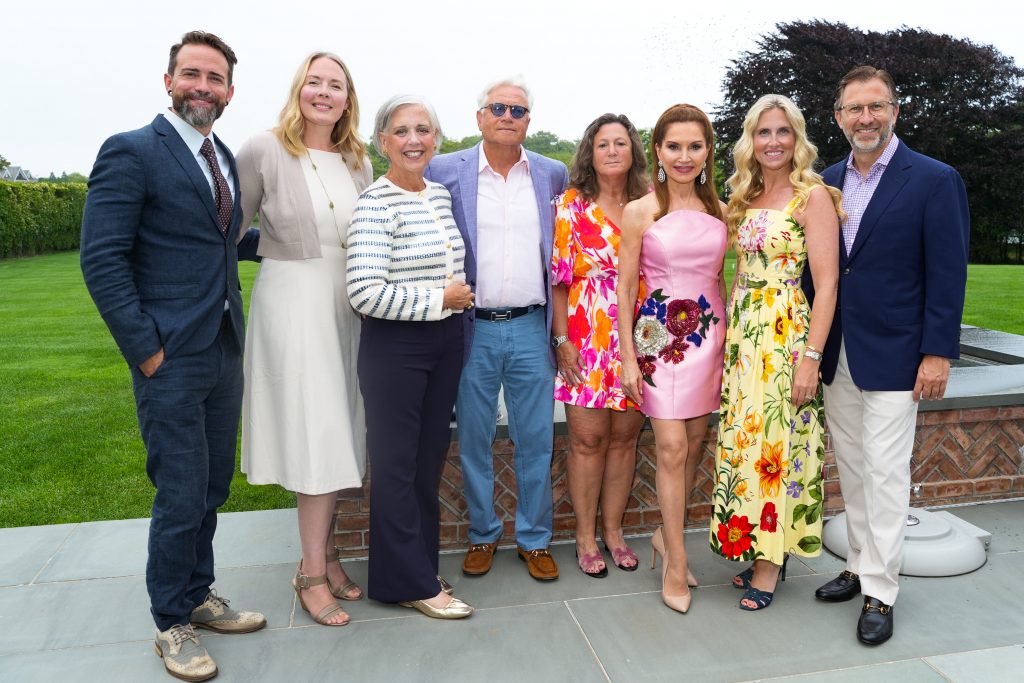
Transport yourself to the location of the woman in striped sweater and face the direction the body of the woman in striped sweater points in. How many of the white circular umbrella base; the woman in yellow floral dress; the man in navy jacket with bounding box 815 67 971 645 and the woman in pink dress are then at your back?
0

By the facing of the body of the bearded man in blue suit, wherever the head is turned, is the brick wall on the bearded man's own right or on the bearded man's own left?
on the bearded man's own left

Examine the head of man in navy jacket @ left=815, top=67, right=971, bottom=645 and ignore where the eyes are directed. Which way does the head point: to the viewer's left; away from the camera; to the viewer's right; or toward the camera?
toward the camera

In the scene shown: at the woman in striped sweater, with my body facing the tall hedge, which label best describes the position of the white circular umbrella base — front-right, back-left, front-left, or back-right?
back-right

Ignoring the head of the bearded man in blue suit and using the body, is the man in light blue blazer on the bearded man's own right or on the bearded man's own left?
on the bearded man's own left

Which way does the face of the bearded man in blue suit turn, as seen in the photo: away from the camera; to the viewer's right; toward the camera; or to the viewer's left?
toward the camera

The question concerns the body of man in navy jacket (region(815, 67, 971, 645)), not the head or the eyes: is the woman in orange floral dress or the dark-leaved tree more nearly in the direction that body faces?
the woman in orange floral dress

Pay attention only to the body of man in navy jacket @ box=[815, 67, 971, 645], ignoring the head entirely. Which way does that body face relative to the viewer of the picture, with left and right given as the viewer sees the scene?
facing the viewer and to the left of the viewer

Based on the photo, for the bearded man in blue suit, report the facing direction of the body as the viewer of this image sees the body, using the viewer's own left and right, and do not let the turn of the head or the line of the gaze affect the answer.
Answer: facing the viewer and to the right of the viewer

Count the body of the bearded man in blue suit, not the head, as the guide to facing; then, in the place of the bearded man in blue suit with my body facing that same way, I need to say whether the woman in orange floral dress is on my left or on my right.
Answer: on my left

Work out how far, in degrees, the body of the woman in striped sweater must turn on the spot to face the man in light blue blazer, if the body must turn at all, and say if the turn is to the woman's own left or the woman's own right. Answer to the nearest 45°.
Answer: approximately 90° to the woman's own left

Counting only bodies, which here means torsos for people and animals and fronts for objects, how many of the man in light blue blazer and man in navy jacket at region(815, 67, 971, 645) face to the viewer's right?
0

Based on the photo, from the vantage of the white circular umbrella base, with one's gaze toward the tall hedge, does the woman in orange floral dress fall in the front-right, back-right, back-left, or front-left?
front-left

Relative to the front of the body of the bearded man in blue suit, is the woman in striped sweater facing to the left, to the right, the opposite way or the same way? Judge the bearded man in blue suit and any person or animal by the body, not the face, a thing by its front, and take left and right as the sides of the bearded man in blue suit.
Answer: the same way

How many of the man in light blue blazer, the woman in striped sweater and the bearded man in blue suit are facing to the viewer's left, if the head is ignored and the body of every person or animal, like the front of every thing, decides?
0
